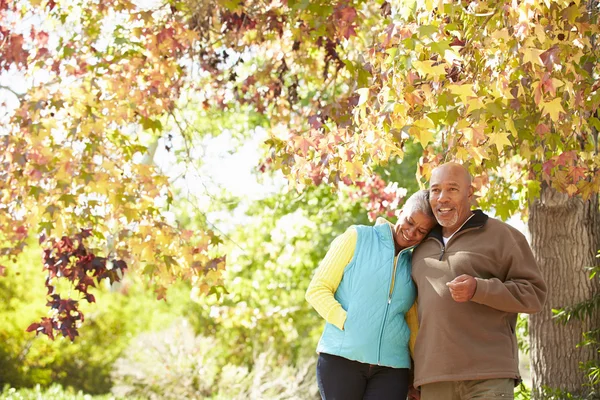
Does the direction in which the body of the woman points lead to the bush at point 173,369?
no

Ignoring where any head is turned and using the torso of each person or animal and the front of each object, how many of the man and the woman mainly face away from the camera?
0

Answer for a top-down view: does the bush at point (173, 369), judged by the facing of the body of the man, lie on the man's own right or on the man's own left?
on the man's own right

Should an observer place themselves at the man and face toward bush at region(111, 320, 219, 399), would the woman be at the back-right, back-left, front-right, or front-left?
front-left

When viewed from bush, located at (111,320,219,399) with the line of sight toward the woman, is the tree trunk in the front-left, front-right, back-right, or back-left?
front-left

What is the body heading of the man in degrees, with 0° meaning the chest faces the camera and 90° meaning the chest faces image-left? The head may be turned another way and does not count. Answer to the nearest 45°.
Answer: approximately 45°

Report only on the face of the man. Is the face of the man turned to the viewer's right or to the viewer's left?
to the viewer's left

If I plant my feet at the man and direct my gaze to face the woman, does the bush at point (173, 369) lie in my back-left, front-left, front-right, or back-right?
front-right

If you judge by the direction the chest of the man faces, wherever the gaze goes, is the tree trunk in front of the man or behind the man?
behind

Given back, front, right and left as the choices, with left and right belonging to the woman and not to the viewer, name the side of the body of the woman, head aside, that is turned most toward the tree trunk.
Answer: left
